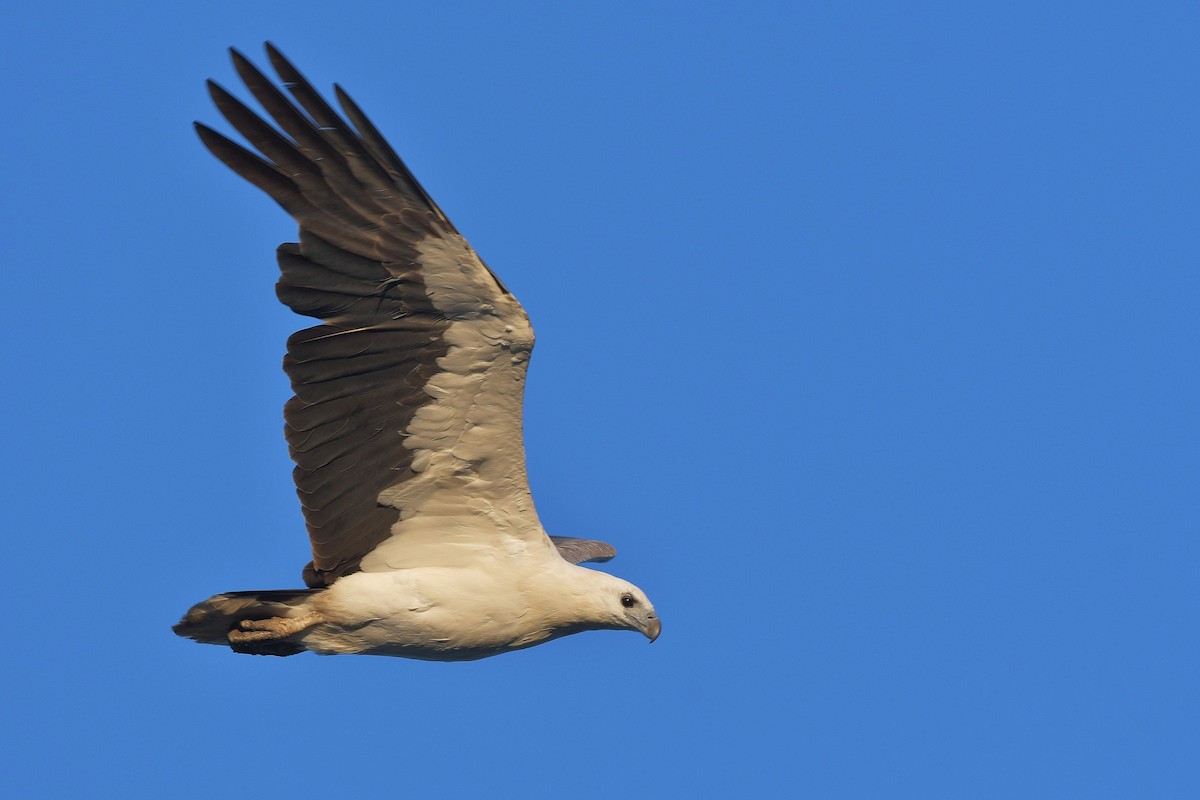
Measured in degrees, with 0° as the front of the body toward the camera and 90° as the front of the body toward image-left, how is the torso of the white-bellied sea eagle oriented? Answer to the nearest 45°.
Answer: approximately 270°
